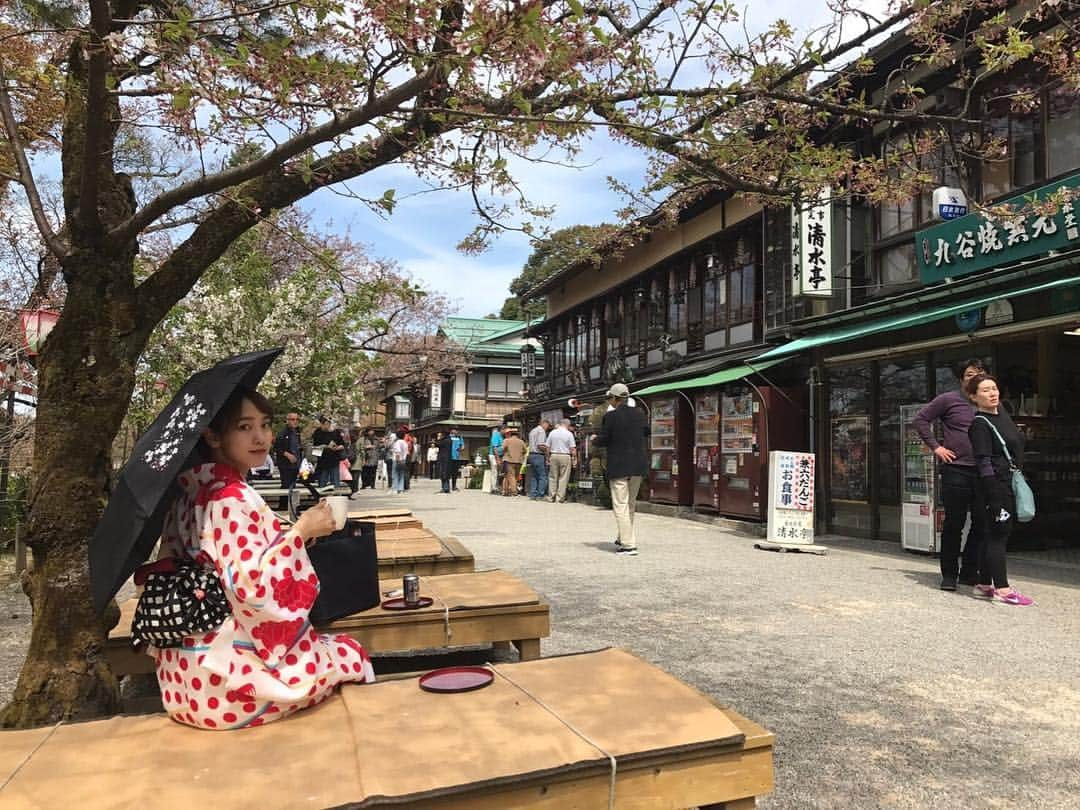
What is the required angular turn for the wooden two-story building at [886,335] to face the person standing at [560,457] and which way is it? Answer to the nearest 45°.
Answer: approximately 90° to its right

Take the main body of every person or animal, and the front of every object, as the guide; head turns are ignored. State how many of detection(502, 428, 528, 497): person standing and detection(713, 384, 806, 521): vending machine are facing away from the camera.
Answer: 1

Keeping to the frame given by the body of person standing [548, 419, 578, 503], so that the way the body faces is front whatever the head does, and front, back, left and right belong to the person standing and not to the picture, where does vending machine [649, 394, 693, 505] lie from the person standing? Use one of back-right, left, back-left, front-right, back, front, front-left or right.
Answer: back-right

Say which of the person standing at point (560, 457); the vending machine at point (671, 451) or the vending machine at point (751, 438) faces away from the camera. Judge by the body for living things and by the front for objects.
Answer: the person standing

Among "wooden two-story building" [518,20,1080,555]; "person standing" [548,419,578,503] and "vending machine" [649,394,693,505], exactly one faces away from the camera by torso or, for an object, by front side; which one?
the person standing

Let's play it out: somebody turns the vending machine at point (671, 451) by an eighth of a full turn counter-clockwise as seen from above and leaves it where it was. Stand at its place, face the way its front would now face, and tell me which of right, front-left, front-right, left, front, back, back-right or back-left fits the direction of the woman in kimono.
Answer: front

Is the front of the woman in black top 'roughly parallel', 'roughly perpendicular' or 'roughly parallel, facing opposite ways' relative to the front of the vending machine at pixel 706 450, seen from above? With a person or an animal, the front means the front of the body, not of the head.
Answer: roughly perpendicular

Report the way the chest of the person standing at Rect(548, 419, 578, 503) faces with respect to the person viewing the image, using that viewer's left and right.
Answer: facing away from the viewer

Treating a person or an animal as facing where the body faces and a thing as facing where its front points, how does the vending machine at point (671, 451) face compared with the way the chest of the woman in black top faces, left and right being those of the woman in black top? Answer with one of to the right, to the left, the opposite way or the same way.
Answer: to the right

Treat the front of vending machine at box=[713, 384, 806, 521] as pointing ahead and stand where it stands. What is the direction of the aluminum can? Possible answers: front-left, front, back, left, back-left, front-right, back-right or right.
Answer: front-left

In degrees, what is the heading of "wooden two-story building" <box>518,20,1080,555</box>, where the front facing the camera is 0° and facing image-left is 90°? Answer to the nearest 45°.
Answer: approximately 45°
